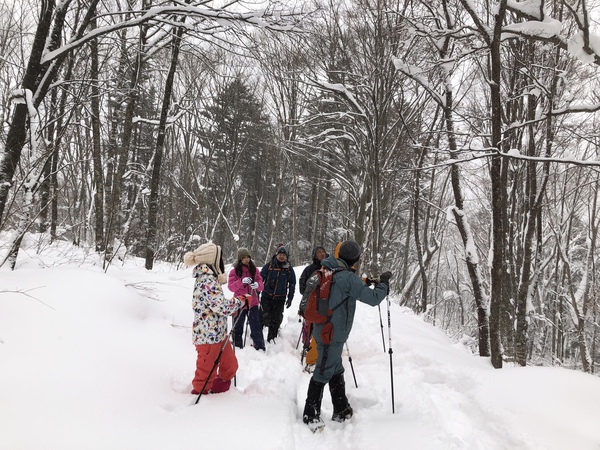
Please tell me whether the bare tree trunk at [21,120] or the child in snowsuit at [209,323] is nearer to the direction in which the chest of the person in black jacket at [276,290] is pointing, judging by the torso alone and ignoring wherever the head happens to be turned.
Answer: the child in snowsuit

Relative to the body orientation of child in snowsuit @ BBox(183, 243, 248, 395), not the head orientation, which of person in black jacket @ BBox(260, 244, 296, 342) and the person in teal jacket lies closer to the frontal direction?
the person in black jacket

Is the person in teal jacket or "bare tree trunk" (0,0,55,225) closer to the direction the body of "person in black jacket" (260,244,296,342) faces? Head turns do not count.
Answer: the person in teal jacket

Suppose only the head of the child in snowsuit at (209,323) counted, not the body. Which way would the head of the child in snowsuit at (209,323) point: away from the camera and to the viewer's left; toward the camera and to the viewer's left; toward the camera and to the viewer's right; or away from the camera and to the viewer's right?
away from the camera and to the viewer's right

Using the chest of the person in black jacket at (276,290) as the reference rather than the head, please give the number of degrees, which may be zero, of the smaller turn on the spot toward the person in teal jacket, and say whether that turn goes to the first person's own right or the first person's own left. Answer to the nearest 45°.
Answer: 0° — they already face them

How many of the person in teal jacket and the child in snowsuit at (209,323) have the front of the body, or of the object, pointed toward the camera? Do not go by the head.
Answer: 0

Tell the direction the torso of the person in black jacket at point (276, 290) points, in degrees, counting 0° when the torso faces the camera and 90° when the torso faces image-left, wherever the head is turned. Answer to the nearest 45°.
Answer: approximately 0°

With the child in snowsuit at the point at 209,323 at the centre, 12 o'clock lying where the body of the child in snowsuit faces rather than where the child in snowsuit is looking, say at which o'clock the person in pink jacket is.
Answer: The person in pink jacket is roughly at 11 o'clock from the child in snowsuit.
